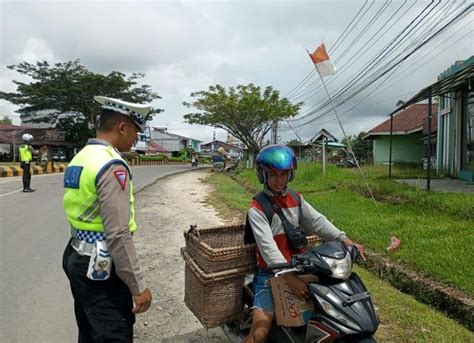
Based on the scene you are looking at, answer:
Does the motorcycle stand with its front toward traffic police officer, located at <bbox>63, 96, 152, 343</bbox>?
no

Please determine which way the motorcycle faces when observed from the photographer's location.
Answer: facing the viewer and to the right of the viewer

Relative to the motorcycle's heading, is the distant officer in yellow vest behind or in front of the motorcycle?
behind

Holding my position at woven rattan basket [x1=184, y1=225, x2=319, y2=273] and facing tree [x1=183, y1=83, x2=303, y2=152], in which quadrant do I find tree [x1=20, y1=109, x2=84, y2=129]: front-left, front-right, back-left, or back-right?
front-left

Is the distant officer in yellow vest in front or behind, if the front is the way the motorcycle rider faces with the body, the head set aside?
behind

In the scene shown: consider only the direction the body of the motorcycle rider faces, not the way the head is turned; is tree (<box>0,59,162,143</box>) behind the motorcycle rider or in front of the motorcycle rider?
behind

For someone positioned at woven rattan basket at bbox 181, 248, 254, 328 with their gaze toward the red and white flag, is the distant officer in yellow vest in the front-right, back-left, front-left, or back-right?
front-left

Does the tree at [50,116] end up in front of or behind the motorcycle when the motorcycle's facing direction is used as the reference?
behind

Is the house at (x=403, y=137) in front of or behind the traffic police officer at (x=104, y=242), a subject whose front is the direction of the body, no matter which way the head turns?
in front

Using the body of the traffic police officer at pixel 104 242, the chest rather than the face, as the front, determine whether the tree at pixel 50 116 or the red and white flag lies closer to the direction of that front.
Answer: the red and white flag

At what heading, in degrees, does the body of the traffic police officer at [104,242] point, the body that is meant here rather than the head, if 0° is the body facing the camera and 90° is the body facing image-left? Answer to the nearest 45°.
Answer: approximately 225°

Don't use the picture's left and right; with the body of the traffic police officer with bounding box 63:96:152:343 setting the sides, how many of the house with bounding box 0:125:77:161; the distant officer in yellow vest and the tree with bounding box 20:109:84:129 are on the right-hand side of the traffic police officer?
0

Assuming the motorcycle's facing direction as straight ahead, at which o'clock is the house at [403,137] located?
The house is roughly at 8 o'clock from the motorcycle.

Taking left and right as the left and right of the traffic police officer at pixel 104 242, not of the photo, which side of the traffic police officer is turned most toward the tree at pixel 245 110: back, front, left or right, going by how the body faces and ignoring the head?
front

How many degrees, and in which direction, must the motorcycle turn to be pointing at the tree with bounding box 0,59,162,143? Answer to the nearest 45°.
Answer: approximately 180°

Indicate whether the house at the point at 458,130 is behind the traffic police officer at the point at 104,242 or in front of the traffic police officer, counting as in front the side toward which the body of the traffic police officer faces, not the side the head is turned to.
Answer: in front
